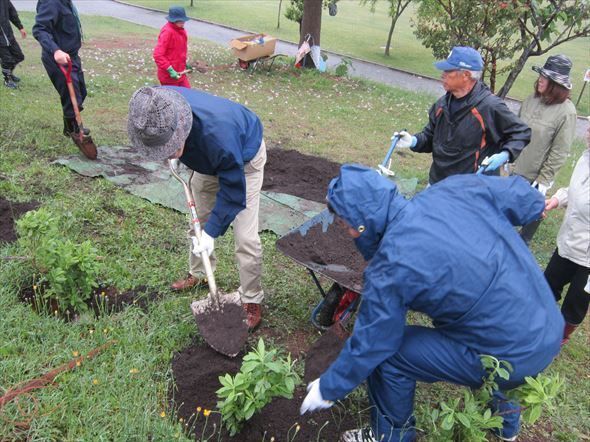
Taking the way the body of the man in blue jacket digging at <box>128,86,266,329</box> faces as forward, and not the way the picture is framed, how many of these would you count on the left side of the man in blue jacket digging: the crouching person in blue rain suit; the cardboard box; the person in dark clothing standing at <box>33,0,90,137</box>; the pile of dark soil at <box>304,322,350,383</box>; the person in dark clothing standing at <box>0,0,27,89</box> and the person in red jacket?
2

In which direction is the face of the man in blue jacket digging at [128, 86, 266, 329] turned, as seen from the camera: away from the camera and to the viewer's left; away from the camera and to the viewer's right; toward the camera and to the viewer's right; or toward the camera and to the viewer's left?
toward the camera and to the viewer's left

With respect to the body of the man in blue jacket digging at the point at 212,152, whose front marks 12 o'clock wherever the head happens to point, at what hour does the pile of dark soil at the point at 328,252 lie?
The pile of dark soil is roughly at 7 o'clock from the man in blue jacket digging.

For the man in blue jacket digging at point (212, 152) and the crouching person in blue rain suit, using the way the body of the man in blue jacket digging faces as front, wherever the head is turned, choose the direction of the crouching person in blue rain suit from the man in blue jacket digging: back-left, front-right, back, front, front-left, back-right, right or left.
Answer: left

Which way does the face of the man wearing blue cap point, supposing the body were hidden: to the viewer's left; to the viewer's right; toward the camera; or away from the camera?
to the viewer's left

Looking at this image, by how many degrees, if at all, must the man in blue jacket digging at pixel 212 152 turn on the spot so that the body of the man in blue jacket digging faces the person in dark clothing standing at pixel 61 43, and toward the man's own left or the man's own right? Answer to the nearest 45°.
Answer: approximately 90° to the man's own right

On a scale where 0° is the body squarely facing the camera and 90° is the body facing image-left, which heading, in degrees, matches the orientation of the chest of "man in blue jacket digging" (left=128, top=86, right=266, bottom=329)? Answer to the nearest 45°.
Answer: approximately 45°

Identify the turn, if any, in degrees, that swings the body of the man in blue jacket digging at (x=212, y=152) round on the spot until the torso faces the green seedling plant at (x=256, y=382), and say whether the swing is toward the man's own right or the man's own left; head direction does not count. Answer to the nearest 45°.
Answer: approximately 45° to the man's own left

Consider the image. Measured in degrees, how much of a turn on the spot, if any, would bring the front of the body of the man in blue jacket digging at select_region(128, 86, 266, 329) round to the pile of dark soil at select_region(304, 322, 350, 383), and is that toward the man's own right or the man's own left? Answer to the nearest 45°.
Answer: approximately 90° to the man's own left

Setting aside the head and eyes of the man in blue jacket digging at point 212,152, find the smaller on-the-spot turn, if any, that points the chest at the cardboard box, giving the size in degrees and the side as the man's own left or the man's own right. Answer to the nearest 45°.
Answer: approximately 135° to the man's own right

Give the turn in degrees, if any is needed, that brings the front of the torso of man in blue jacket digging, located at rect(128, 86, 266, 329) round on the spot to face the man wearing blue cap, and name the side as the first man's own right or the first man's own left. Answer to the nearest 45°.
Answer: approximately 135° to the first man's own left

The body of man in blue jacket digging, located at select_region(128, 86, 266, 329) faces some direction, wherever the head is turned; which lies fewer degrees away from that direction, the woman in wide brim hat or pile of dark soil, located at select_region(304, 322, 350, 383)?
the pile of dark soil

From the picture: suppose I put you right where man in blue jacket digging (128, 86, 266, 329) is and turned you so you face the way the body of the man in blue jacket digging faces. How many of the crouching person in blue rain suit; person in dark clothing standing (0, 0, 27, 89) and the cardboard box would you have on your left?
1

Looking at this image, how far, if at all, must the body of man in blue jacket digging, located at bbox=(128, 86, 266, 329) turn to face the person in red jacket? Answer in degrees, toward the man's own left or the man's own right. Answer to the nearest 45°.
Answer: approximately 135° to the man's own right
